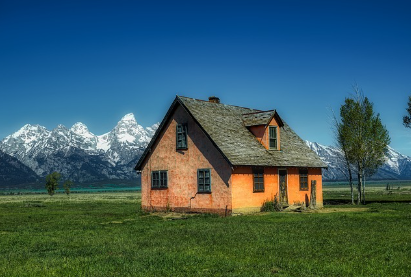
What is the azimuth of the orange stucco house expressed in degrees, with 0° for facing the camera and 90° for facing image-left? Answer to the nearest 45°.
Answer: approximately 315°

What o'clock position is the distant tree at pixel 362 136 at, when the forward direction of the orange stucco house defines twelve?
The distant tree is roughly at 9 o'clock from the orange stucco house.
